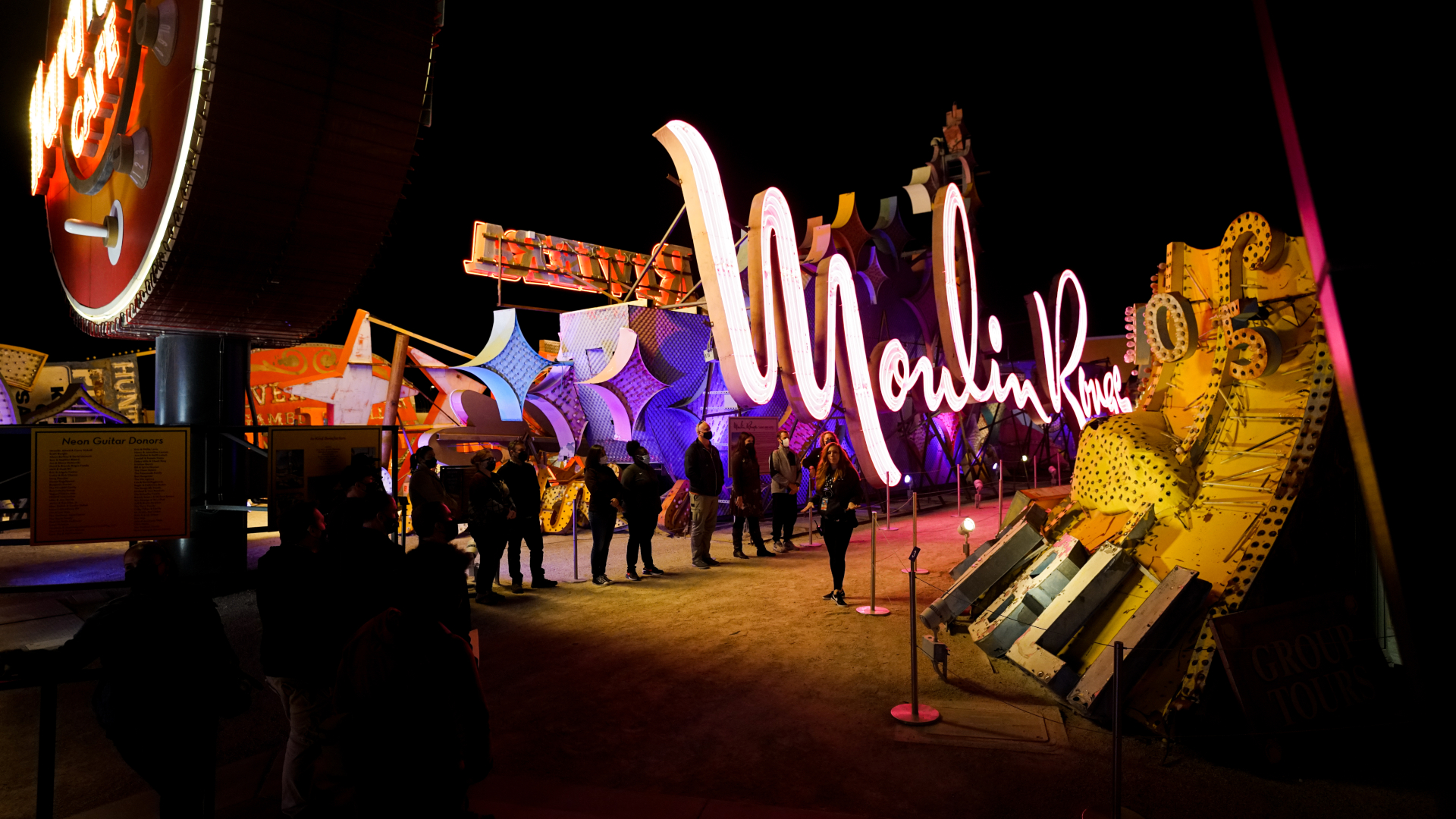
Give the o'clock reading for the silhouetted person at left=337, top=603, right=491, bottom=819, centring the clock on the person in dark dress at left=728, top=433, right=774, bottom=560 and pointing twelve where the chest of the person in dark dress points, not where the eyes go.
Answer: The silhouetted person is roughly at 2 o'clock from the person in dark dress.

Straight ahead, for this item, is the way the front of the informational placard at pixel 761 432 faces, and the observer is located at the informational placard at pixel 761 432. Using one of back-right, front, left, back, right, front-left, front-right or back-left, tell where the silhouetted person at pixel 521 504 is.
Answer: front-right

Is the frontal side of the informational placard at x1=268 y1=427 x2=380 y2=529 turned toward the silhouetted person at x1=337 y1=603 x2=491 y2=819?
yes

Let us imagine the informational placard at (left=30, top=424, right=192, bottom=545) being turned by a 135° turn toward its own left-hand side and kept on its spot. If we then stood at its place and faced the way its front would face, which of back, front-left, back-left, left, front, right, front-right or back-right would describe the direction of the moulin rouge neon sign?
front-right

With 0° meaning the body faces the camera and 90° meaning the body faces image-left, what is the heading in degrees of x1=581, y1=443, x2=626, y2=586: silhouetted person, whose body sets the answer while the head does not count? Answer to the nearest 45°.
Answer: approximately 315°

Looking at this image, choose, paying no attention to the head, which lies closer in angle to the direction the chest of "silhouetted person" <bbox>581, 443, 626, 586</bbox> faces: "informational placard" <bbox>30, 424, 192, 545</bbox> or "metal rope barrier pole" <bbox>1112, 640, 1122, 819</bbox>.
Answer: the metal rope barrier pole

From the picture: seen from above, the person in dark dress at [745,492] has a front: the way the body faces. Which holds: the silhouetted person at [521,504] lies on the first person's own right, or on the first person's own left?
on the first person's own right

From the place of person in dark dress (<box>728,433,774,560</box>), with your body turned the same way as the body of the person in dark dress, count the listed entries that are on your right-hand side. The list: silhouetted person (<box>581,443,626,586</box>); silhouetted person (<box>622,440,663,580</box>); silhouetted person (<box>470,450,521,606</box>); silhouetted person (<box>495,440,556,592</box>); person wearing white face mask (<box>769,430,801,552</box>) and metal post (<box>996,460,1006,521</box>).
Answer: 4

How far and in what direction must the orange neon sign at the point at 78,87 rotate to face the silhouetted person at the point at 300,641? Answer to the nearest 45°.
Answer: approximately 45° to its left

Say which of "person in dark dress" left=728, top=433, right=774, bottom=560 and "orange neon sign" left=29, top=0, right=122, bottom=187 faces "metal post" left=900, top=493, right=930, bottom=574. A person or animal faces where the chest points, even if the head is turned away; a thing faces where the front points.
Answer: the person in dark dress

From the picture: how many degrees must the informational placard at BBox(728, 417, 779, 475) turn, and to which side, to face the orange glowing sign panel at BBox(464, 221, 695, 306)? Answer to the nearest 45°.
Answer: approximately 135° to its right
